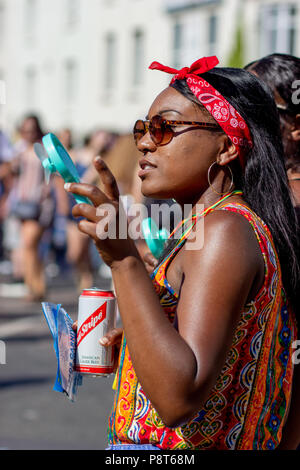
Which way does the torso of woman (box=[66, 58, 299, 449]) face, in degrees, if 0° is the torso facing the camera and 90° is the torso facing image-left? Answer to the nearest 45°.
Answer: approximately 90°

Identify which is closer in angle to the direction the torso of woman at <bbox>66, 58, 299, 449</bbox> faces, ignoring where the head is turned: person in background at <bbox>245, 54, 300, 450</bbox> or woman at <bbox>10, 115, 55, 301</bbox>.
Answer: the woman

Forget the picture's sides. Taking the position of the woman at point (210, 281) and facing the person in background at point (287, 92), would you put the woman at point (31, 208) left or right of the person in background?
left
